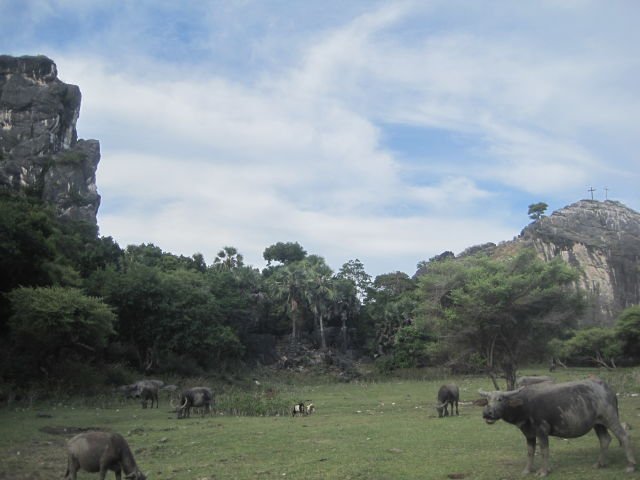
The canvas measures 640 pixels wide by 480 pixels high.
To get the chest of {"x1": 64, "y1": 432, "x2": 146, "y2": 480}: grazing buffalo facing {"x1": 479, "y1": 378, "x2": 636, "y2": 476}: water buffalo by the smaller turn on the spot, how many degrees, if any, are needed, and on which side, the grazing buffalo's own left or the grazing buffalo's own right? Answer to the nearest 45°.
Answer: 0° — it already faces it

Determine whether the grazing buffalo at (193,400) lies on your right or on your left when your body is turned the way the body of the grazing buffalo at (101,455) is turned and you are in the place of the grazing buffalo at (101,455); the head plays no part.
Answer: on your left

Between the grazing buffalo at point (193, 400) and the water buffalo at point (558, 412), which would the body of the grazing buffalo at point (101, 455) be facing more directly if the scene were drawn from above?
the water buffalo

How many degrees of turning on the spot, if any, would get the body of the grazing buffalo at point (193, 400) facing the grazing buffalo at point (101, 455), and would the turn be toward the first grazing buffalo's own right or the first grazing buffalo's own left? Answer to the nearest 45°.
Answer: approximately 45° to the first grazing buffalo's own left

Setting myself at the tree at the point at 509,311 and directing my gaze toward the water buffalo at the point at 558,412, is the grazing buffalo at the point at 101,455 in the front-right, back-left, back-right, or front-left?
front-right

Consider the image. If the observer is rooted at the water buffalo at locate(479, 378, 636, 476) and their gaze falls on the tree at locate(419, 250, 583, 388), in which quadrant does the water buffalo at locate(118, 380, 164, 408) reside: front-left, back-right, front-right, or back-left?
front-left

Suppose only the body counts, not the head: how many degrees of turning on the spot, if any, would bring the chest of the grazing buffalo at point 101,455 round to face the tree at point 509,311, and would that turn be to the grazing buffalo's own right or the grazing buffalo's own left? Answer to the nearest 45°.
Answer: approximately 45° to the grazing buffalo's own left

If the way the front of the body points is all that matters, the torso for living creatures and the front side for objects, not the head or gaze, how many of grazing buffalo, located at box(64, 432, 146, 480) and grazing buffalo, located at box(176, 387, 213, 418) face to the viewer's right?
1

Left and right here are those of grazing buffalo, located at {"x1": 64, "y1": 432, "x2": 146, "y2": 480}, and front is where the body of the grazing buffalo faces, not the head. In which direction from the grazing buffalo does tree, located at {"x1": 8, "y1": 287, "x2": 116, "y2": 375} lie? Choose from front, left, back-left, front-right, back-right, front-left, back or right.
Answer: left

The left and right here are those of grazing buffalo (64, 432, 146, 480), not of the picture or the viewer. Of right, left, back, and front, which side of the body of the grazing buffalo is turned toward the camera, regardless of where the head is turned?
right

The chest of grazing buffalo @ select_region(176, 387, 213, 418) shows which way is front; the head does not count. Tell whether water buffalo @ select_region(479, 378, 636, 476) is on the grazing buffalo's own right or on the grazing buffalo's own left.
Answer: on the grazing buffalo's own left
